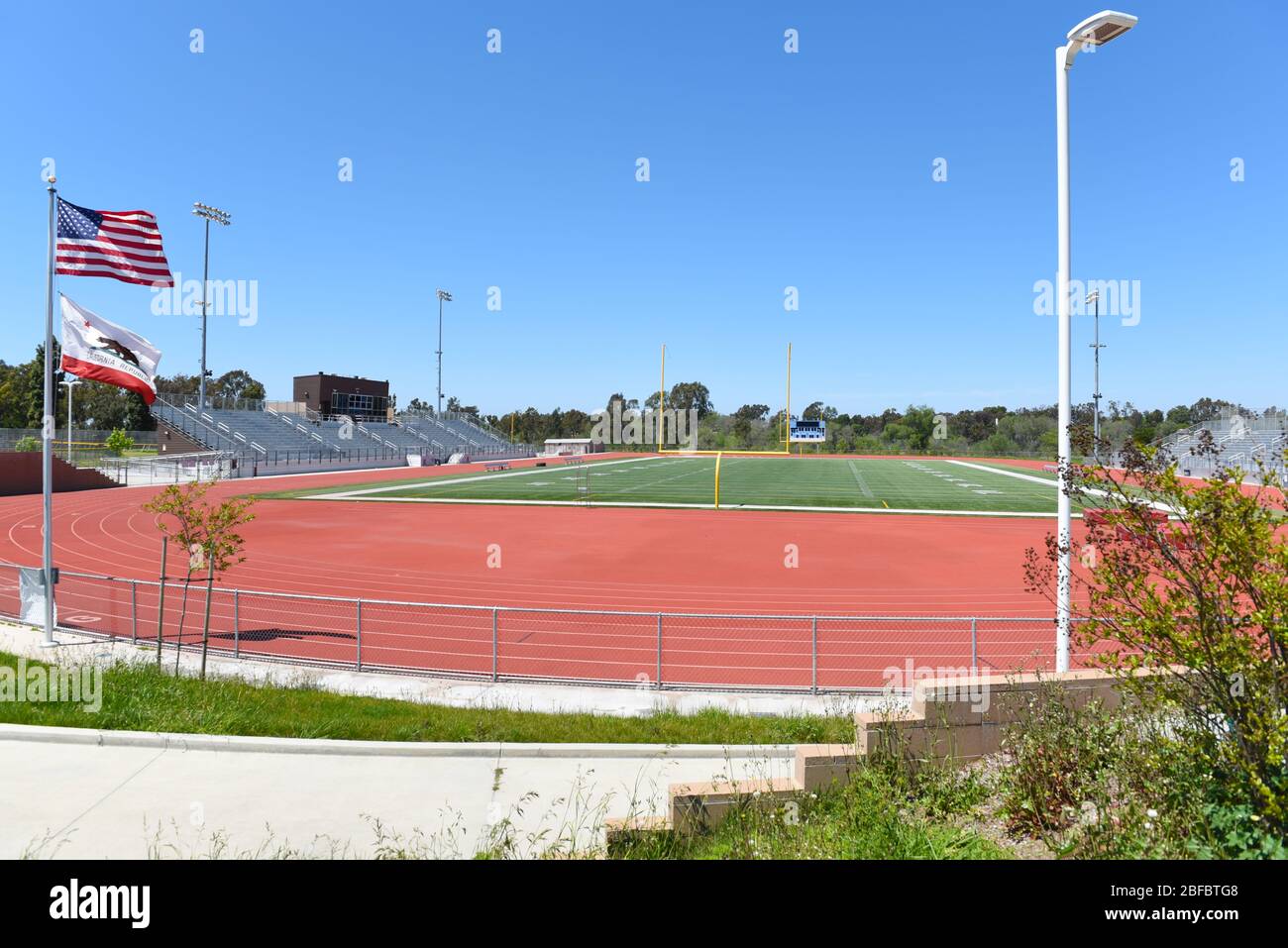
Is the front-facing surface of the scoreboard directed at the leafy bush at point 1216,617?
yes

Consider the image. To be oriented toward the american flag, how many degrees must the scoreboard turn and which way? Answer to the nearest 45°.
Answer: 0° — it already faces it

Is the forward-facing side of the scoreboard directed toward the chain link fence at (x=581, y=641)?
yes

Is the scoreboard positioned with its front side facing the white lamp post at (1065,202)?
yes

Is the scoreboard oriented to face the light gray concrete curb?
yes

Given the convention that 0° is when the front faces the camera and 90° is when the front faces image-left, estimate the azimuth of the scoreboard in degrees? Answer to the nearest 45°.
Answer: approximately 0°
